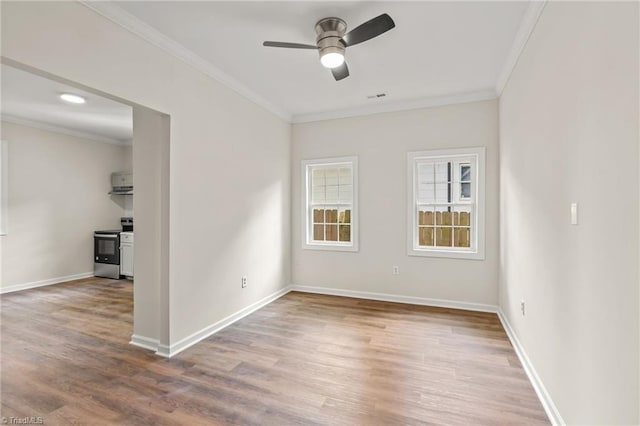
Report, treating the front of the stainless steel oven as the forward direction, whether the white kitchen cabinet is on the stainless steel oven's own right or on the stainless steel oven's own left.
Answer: on the stainless steel oven's own left

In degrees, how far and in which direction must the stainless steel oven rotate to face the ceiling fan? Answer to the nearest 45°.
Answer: approximately 45° to its left

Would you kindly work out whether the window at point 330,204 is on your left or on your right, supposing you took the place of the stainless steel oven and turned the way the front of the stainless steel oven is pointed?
on your left
